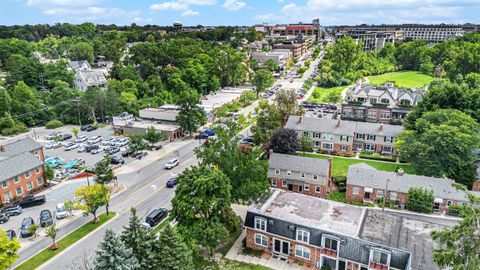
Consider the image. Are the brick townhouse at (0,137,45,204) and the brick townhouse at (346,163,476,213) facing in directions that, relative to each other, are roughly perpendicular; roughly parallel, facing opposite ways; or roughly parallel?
roughly perpendicular

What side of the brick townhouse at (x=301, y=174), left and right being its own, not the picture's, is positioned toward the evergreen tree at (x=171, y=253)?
front

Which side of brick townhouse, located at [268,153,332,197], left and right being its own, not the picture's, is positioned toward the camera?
front

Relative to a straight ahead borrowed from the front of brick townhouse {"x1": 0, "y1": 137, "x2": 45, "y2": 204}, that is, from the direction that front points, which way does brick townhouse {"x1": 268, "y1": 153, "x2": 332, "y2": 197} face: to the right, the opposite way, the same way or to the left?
to the right

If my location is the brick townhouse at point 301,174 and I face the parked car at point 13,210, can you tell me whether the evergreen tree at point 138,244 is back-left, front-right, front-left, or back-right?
front-left

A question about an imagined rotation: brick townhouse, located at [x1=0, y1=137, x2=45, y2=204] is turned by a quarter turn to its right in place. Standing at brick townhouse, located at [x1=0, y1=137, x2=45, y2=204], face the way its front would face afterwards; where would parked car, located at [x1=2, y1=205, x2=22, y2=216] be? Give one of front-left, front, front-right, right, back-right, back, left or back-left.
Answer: front-left

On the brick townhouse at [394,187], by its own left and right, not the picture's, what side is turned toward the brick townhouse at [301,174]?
right

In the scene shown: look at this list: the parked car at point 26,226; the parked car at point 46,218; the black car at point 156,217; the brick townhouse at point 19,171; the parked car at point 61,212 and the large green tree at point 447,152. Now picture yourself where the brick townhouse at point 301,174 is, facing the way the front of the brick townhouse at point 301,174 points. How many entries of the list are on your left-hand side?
1

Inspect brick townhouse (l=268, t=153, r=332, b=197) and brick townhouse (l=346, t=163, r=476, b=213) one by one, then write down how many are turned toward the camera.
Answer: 2

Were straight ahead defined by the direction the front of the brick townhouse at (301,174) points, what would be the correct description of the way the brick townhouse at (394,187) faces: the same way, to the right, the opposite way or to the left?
the same way

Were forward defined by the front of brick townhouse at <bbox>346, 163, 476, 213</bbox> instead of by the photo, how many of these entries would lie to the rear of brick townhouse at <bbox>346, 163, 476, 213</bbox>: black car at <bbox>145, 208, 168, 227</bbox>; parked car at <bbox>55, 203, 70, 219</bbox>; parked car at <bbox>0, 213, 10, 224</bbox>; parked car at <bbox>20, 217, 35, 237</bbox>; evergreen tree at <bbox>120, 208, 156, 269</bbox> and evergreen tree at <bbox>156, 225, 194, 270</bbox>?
0

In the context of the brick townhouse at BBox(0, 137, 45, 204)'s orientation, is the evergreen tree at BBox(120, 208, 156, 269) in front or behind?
in front

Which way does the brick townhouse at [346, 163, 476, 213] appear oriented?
toward the camera

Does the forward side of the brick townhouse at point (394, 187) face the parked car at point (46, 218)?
no

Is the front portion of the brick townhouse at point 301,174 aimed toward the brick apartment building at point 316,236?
yes

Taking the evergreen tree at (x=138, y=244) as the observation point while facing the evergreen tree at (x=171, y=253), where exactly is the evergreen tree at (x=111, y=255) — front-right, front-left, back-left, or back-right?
back-right

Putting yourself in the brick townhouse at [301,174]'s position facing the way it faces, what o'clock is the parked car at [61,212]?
The parked car is roughly at 2 o'clock from the brick townhouse.
